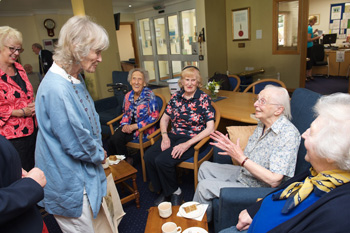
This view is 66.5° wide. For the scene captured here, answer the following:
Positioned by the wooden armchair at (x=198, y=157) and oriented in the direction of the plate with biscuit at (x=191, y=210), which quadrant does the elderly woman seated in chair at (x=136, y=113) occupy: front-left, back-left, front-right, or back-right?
back-right

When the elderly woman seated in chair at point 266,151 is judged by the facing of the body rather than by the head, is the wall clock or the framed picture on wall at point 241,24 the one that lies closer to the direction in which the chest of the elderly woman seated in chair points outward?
the wall clock

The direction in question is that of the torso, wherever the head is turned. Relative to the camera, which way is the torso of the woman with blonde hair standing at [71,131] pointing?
to the viewer's right

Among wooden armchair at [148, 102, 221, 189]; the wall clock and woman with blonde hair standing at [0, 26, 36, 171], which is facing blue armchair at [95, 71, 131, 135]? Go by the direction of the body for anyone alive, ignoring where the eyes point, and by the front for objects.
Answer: the wall clock

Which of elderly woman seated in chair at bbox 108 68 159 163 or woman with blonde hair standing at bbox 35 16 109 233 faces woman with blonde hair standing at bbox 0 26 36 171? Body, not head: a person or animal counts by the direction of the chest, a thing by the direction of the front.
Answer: the elderly woman seated in chair

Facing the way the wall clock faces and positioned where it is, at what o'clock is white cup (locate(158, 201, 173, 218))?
The white cup is roughly at 12 o'clock from the wall clock.

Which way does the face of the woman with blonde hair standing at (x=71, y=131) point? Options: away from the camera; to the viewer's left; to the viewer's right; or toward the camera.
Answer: to the viewer's right

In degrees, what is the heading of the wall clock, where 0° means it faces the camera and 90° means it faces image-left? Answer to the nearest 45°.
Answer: approximately 0°
